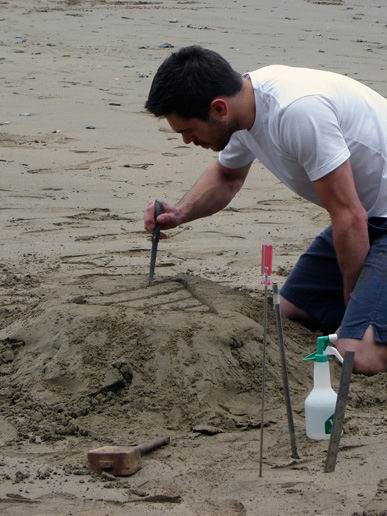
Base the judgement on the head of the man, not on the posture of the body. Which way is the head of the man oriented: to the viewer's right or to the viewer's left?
to the viewer's left

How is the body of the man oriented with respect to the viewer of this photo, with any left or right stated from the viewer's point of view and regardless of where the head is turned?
facing the viewer and to the left of the viewer

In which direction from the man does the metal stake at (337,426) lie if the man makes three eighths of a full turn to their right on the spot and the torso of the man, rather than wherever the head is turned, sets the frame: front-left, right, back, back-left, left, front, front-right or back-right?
back
